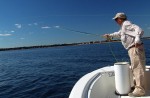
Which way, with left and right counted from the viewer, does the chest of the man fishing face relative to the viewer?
facing to the left of the viewer

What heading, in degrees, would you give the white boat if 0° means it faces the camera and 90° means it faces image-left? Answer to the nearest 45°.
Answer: approximately 180°
